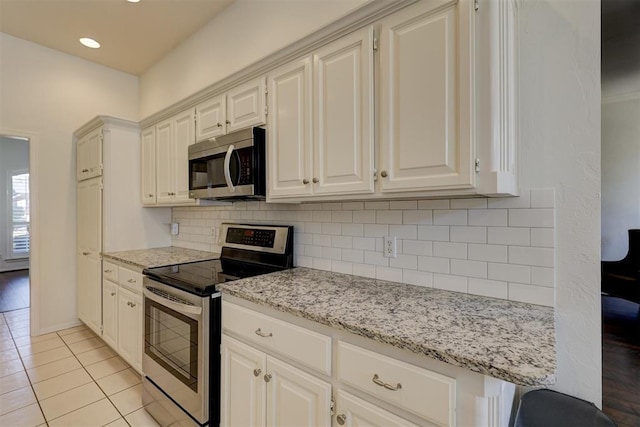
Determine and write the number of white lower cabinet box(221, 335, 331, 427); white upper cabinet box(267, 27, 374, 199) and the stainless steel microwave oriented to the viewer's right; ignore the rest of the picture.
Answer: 0

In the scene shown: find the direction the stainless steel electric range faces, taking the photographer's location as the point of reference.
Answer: facing the viewer and to the left of the viewer

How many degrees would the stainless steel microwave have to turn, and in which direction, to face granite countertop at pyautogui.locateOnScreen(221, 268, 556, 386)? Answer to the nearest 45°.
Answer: approximately 90° to its left

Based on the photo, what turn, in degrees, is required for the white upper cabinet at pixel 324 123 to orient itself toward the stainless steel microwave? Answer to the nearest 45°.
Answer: approximately 90° to its right

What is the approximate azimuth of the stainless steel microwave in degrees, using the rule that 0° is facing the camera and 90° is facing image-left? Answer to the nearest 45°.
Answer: approximately 45°

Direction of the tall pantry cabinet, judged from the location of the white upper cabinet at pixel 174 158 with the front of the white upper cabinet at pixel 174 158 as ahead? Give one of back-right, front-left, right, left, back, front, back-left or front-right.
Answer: right

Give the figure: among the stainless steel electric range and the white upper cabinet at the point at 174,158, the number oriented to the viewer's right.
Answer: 0

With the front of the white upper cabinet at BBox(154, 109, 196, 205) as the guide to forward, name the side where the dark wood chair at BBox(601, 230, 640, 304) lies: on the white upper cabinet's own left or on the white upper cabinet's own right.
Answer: on the white upper cabinet's own left

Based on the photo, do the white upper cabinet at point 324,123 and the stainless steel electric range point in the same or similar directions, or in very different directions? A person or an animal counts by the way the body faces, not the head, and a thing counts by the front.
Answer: same or similar directions

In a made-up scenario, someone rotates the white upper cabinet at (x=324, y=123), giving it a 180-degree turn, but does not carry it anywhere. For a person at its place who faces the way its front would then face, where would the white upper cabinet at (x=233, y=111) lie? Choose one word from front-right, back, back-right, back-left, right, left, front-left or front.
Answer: left

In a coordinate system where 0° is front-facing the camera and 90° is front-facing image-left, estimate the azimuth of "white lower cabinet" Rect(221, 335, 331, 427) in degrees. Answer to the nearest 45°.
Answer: approximately 45°

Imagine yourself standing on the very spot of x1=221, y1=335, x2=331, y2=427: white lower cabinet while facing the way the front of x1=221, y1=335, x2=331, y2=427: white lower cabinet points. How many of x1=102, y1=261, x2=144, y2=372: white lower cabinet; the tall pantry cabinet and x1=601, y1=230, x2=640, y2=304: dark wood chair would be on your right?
2

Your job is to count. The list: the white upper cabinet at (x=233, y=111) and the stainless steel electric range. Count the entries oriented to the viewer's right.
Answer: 0
